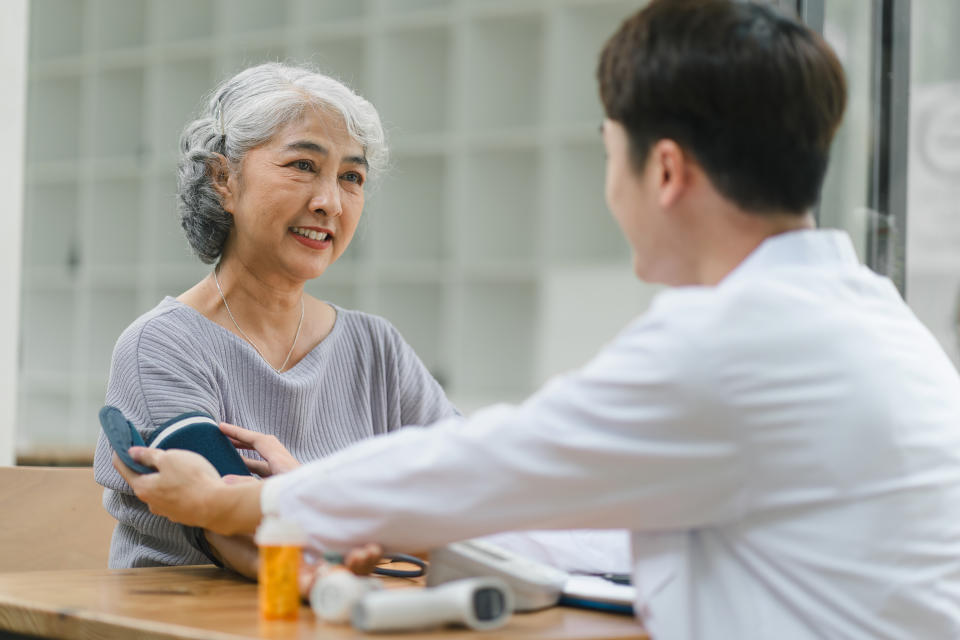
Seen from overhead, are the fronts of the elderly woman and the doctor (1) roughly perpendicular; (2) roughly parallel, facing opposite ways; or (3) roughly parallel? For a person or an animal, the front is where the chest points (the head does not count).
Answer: roughly parallel, facing opposite ways

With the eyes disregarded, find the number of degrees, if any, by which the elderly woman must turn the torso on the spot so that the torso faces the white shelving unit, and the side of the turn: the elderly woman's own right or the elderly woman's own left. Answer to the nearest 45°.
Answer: approximately 135° to the elderly woman's own left

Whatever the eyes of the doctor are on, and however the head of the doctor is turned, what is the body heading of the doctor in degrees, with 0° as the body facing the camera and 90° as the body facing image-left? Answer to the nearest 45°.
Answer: approximately 135°

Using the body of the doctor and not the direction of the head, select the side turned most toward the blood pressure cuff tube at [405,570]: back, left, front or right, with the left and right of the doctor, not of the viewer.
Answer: front

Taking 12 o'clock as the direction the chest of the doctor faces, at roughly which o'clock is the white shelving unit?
The white shelving unit is roughly at 1 o'clock from the doctor.

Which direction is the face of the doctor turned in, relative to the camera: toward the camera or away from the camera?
away from the camera

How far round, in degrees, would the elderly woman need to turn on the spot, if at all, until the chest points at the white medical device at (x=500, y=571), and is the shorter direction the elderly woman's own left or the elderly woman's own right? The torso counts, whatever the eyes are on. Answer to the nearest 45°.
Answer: approximately 45° to the elderly woman's own right
